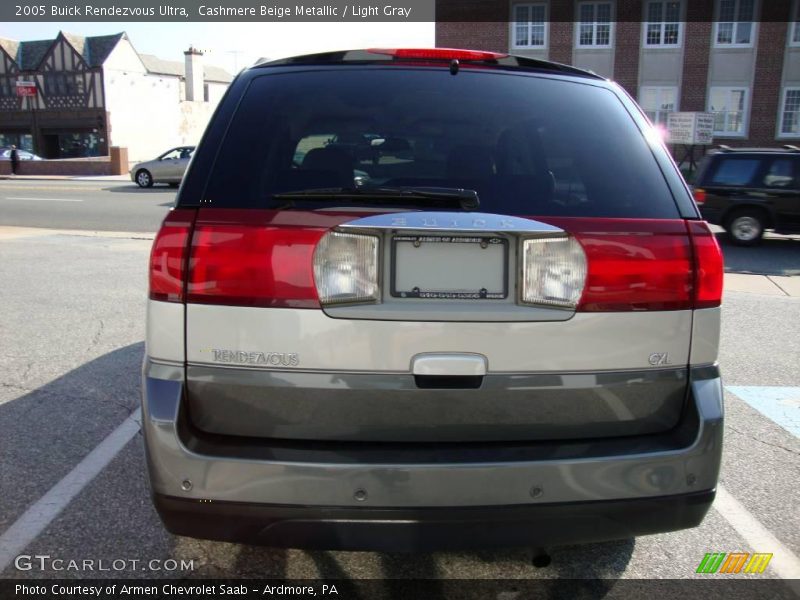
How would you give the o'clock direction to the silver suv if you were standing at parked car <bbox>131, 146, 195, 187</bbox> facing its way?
The silver suv is roughly at 9 o'clock from the parked car.

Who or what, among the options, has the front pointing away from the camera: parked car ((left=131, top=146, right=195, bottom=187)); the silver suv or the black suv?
the silver suv

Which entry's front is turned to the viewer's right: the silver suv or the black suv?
the black suv

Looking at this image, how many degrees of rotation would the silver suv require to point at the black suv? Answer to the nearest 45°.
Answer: approximately 45° to its right

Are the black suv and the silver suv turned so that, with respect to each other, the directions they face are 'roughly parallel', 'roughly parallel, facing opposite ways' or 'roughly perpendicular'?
roughly perpendicular

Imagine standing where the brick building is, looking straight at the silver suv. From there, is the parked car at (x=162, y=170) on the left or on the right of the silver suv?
right

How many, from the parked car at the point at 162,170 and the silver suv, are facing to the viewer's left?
1

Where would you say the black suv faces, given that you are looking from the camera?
facing to the right of the viewer

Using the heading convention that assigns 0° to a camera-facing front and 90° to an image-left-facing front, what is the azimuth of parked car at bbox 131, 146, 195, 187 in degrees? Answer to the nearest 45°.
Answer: approximately 90°

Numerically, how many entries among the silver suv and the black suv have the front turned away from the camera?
1

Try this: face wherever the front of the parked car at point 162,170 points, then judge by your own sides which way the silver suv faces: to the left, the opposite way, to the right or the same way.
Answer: to the right

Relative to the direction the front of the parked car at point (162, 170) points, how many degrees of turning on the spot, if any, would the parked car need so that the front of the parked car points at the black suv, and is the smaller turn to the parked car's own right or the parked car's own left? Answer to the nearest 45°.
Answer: approximately 135° to the parked car's own left

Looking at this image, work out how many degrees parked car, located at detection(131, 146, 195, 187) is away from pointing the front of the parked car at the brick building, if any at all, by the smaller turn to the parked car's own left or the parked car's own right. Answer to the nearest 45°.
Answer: approximately 180°

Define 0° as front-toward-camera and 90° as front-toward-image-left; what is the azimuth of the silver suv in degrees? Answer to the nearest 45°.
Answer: approximately 180°
